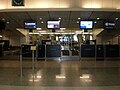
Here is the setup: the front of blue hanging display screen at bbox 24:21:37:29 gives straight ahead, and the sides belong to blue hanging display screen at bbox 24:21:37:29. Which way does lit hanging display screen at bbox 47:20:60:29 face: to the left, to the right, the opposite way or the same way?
the same way

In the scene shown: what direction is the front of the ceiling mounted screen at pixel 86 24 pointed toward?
toward the camera

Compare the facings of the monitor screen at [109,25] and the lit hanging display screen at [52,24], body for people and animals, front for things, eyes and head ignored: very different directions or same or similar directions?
same or similar directions

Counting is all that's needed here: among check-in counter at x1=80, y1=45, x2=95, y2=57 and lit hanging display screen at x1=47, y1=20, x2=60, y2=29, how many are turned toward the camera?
2

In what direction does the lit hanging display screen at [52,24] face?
toward the camera

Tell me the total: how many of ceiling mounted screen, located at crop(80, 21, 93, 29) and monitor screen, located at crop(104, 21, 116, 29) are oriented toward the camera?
2

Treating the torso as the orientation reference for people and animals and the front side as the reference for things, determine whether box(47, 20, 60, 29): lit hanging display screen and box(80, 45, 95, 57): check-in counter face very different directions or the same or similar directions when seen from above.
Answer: same or similar directions

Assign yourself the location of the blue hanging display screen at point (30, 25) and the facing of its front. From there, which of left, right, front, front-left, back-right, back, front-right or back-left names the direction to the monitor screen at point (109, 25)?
left

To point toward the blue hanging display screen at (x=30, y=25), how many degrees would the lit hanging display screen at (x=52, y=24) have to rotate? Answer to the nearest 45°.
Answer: approximately 90° to its right

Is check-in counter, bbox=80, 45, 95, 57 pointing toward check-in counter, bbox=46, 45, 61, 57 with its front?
no

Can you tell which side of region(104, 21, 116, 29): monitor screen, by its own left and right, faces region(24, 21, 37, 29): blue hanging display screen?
right

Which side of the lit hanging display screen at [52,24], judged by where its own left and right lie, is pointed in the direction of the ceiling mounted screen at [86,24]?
left

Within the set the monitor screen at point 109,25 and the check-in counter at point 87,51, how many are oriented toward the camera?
2

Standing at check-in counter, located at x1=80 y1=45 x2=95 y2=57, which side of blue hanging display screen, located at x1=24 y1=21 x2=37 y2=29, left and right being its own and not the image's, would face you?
left

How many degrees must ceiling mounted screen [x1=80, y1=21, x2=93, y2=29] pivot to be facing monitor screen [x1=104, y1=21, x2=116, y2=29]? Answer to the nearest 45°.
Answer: approximately 90° to its left
